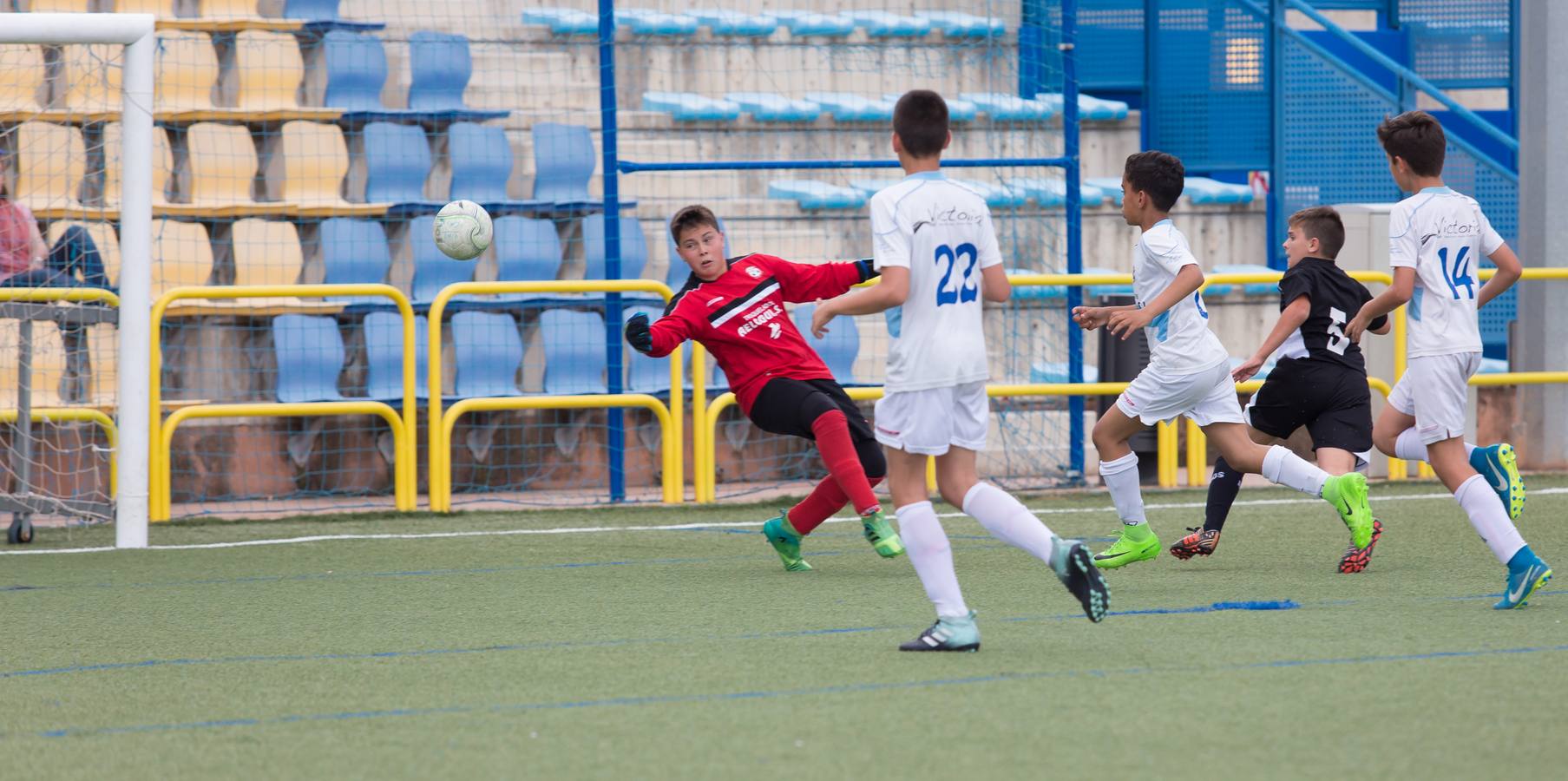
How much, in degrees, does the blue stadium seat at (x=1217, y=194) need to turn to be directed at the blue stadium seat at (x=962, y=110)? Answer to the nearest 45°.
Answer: approximately 90° to its right

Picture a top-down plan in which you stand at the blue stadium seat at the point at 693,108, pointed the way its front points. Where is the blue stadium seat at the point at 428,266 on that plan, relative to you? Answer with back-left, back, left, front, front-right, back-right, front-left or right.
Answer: front-right

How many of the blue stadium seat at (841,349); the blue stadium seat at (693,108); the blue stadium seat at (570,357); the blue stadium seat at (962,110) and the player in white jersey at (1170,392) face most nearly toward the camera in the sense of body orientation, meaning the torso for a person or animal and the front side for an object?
4

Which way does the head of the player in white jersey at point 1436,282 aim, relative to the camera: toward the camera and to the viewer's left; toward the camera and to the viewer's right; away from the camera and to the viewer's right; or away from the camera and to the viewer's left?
away from the camera and to the viewer's left

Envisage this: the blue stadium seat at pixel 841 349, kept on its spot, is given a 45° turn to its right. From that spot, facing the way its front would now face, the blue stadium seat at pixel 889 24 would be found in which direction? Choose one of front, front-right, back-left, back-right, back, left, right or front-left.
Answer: back-right

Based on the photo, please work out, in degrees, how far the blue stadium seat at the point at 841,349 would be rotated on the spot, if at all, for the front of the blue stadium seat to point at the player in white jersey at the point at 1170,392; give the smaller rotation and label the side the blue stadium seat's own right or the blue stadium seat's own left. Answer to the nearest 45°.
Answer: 0° — it already faces them

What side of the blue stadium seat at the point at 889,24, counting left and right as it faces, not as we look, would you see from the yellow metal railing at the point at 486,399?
front

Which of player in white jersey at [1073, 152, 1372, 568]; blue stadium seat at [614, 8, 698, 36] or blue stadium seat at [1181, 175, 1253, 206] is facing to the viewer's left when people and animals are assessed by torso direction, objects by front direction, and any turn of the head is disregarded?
the player in white jersey

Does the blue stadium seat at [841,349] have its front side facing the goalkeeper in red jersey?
yes

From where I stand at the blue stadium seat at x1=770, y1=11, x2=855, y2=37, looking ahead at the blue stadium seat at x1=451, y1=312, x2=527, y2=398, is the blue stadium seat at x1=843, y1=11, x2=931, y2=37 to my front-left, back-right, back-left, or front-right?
back-left
